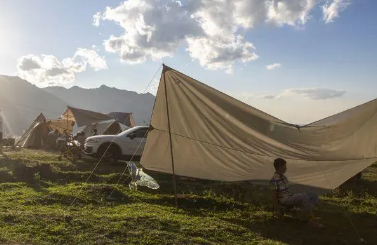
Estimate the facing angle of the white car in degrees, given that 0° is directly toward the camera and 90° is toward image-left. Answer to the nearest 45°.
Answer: approximately 90°

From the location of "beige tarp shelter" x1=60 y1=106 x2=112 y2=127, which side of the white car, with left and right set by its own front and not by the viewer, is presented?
right

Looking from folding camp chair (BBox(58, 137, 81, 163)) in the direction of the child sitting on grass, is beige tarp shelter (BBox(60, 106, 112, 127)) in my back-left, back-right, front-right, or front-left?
back-left

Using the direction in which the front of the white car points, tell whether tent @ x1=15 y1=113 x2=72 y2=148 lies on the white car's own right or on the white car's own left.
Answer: on the white car's own right

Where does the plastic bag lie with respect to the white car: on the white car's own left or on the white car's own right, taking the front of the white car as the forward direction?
on the white car's own left
